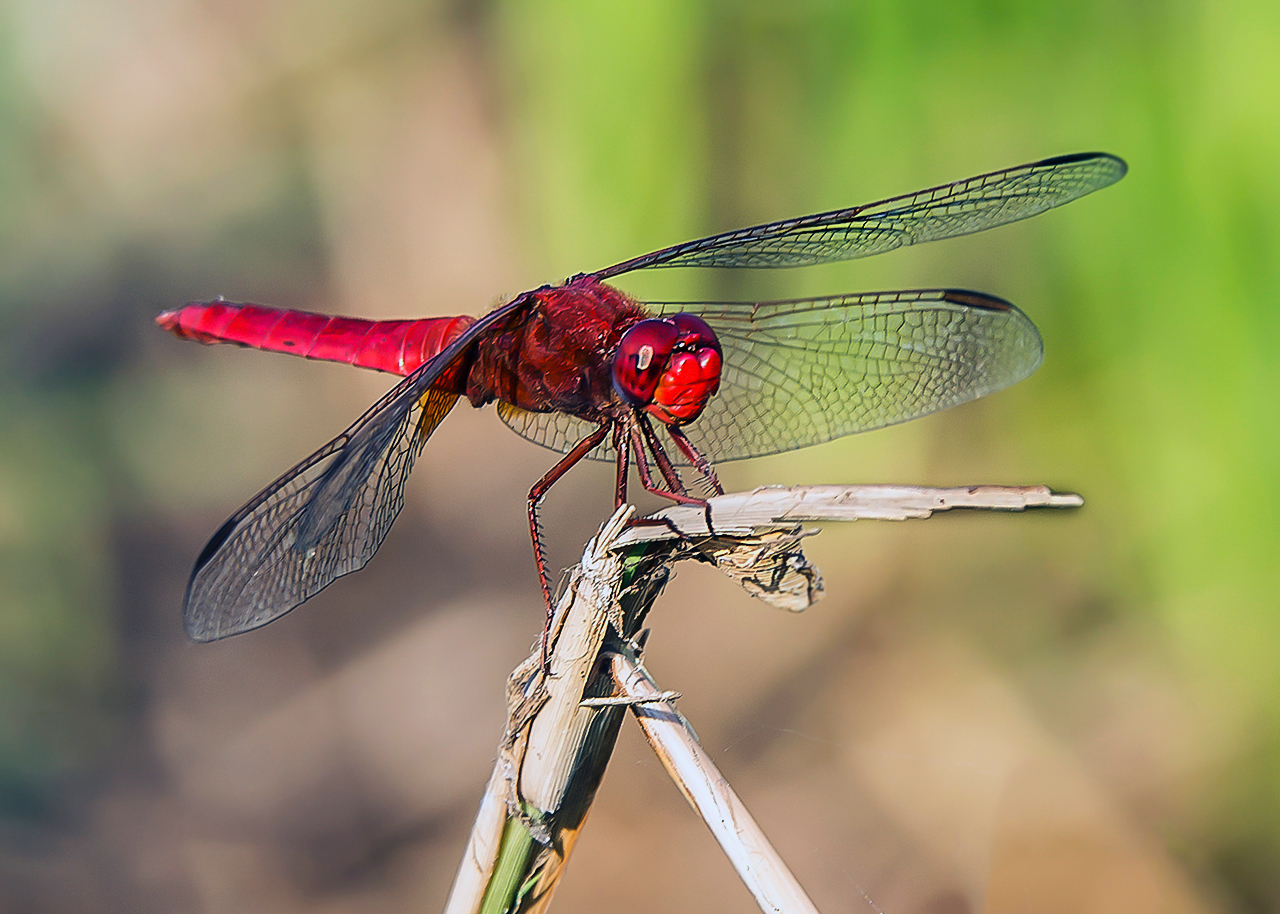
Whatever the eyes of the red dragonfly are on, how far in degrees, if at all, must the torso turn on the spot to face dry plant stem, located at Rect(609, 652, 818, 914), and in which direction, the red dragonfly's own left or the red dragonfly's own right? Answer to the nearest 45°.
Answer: approximately 45° to the red dragonfly's own right

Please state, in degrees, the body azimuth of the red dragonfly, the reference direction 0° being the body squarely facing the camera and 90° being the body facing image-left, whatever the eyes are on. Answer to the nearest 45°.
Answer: approximately 315°
